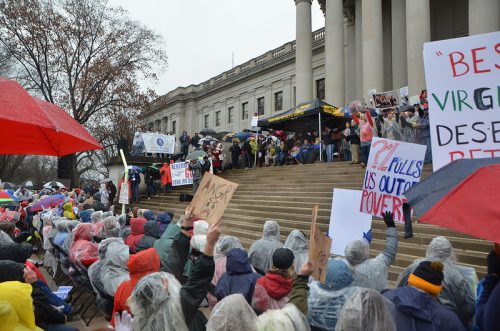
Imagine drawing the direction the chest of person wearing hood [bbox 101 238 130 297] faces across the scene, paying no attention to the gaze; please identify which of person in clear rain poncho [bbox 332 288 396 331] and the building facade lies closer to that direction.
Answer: the building facade

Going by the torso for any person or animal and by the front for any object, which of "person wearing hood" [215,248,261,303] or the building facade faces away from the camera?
the person wearing hood

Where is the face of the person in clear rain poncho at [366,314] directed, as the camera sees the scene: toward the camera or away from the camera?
away from the camera

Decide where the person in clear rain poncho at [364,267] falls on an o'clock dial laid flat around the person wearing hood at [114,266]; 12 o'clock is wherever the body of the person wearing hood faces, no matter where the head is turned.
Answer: The person in clear rain poncho is roughly at 3 o'clock from the person wearing hood.

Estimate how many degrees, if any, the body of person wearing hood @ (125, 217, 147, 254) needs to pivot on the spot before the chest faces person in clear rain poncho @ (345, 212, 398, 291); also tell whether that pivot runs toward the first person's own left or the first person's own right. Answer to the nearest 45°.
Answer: approximately 90° to the first person's own right

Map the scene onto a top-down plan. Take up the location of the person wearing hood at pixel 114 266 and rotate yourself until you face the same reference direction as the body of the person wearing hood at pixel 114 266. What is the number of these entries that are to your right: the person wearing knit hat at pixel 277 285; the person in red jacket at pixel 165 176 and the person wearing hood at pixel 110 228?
1

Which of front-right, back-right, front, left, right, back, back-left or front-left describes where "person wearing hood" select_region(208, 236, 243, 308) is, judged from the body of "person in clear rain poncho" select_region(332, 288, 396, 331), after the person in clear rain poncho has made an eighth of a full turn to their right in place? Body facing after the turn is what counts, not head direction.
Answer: left

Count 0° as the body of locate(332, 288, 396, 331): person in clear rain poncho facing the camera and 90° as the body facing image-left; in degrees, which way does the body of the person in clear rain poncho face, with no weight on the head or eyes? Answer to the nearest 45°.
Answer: approximately 180°

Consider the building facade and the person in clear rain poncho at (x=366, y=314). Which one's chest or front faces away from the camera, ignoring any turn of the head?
the person in clear rain poncho

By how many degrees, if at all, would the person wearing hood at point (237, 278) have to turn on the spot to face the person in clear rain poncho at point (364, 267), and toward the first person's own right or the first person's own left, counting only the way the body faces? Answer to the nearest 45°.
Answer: approximately 90° to the first person's own right

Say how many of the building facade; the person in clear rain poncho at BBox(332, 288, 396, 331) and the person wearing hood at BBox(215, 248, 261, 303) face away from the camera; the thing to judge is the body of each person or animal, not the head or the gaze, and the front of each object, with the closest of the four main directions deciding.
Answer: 2

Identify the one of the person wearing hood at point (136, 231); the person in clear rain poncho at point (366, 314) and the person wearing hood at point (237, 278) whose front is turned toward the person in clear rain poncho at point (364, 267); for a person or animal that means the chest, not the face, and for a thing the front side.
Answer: the person in clear rain poncho at point (366, 314)

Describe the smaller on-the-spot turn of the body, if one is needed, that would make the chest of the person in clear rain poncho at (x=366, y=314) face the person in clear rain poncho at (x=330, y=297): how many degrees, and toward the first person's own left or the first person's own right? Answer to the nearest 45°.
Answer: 0° — they already face them

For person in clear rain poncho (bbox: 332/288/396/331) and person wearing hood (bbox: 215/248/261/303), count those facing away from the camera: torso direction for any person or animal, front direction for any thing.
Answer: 2

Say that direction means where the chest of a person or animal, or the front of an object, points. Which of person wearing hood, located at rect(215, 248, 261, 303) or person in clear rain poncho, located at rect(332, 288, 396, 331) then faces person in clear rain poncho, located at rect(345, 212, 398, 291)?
person in clear rain poncho, located at rect(332, 288, 396, 331)

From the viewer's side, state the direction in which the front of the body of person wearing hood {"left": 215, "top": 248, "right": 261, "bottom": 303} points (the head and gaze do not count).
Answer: away from the camera

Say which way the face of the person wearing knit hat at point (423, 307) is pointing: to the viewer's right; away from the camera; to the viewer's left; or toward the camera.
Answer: away from the camera
